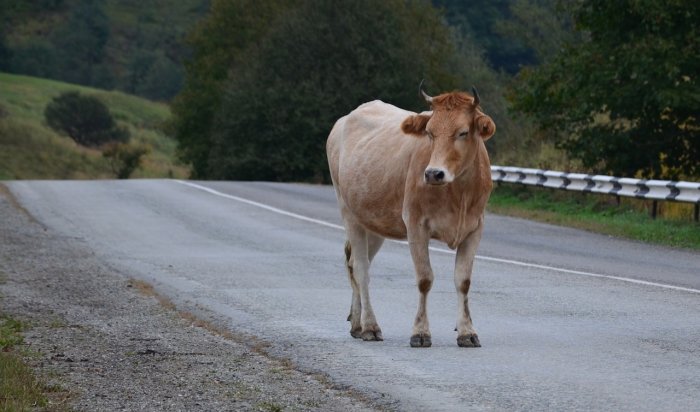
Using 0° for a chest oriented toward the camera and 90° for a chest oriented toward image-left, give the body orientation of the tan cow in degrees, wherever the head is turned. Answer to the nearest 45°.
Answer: approximately 315°

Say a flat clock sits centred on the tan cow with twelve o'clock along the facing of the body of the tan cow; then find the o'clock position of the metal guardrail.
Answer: The metal guardrail is roughly at 8 o'clock from the tan cow.

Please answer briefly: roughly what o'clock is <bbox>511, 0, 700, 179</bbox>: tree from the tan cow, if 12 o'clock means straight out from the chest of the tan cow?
The tree is roughly at 8 o'clock from the tan cow.
